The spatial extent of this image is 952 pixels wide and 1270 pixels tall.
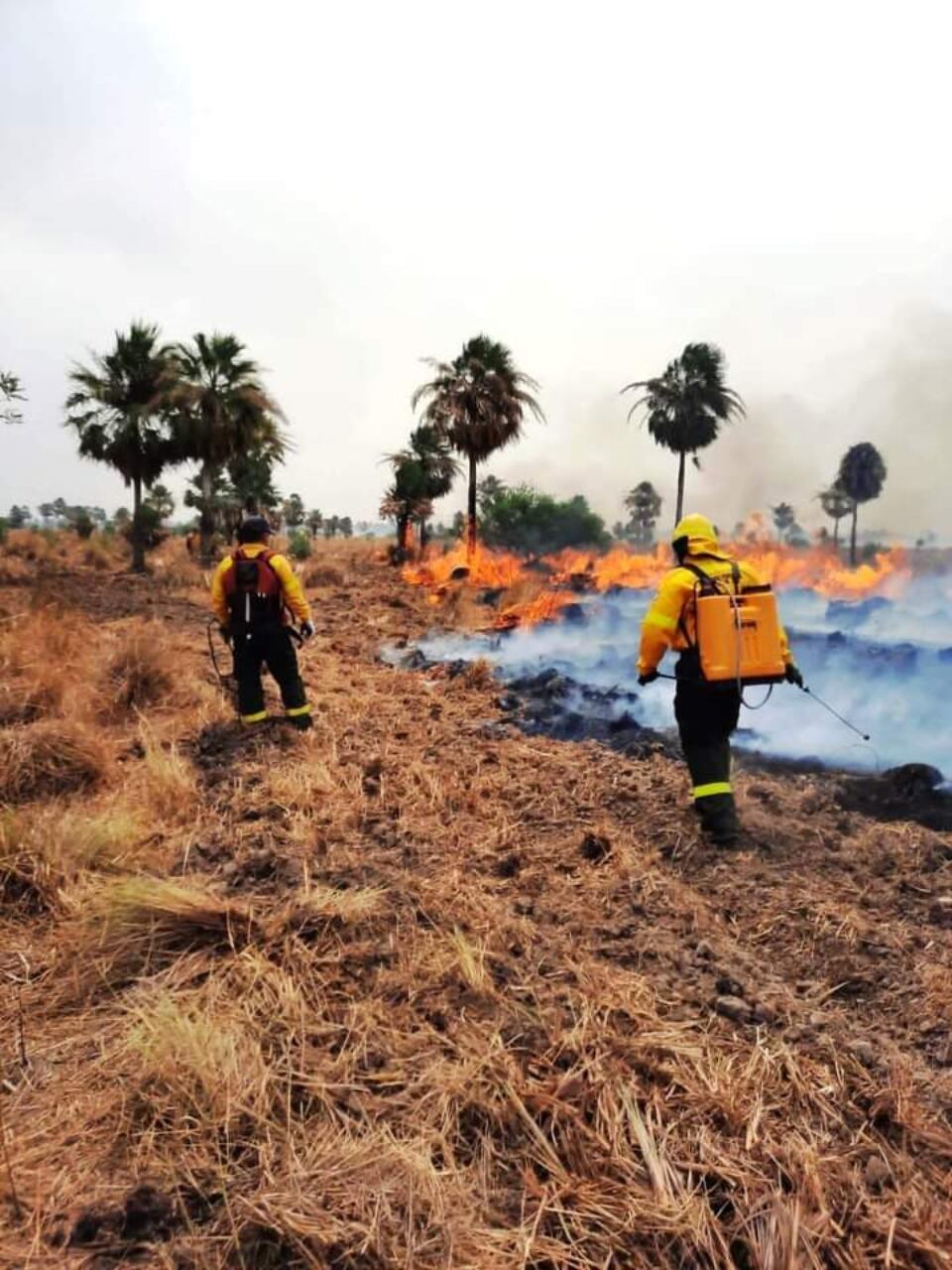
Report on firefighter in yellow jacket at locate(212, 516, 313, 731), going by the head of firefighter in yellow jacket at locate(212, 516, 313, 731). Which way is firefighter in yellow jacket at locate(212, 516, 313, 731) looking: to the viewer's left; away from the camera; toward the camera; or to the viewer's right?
away from the camera

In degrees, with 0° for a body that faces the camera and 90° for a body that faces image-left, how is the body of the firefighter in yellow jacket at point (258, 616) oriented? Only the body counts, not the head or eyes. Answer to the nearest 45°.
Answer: approximately 180°

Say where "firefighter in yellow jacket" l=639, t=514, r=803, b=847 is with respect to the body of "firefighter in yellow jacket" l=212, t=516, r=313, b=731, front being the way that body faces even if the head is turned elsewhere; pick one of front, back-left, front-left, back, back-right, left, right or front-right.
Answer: back-right

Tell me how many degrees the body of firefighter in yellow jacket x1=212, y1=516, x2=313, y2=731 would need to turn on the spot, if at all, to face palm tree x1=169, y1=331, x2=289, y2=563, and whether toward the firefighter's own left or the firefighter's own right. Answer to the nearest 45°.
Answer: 0° — they already face it

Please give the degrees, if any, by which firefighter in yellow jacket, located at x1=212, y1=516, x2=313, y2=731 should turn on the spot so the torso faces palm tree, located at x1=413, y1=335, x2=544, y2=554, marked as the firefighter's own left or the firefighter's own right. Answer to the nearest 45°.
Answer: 0° — they already face it
